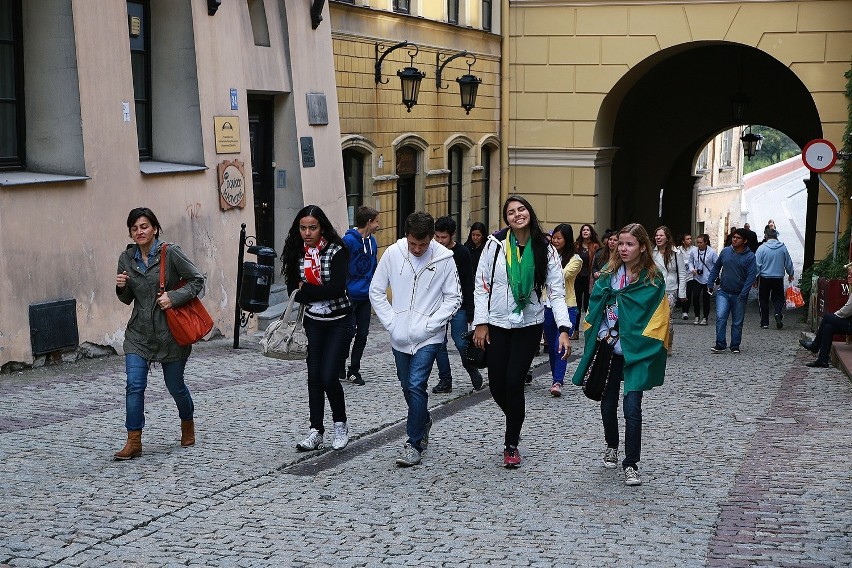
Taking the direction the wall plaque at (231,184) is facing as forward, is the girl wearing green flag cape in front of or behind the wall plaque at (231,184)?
in front

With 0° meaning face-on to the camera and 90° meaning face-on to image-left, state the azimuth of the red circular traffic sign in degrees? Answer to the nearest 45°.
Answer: approximately 0°

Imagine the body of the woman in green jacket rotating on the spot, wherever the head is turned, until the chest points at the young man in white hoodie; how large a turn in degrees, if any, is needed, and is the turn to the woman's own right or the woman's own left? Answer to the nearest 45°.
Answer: approximately 135° to the woman's own left

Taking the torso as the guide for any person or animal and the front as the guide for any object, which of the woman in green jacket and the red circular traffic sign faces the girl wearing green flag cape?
the red circular traffic sign

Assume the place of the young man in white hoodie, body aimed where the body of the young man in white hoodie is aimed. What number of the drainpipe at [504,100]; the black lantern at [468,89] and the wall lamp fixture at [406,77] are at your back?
3

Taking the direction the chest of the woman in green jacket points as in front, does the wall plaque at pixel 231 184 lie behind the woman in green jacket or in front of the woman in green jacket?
behind

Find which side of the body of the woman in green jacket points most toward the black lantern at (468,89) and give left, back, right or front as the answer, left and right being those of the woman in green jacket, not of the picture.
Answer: back

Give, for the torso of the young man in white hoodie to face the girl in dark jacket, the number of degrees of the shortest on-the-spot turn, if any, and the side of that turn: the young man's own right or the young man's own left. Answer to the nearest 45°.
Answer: approximately 90° to the young man's own right

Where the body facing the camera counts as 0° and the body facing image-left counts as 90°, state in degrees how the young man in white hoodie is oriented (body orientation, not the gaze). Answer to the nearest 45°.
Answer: approximately 0°

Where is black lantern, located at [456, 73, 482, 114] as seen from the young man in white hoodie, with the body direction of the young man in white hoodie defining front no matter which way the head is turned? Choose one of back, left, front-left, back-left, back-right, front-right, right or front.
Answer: back
